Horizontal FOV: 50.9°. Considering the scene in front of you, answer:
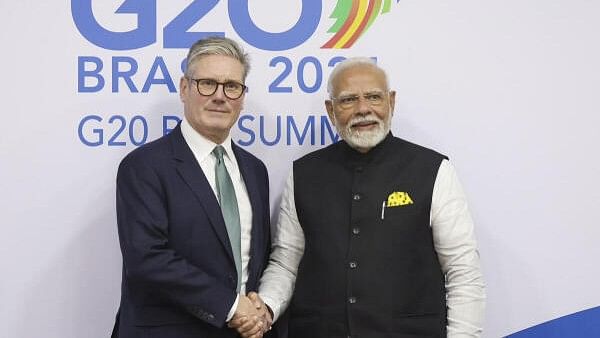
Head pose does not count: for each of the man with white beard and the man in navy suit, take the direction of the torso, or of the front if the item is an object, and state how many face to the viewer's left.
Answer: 0

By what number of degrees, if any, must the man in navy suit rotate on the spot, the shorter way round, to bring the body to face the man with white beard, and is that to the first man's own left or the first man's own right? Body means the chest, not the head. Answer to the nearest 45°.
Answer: approximately 45° to the first man's own left

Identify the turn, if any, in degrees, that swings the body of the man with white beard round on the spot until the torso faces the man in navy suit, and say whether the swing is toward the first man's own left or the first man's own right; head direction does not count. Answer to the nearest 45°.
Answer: approximately 90° to the first man's own right

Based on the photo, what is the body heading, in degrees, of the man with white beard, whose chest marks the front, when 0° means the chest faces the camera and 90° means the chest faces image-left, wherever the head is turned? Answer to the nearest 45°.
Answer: approximately 0°

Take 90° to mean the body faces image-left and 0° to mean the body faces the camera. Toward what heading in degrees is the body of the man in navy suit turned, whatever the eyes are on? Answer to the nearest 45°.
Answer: approximately 315°
